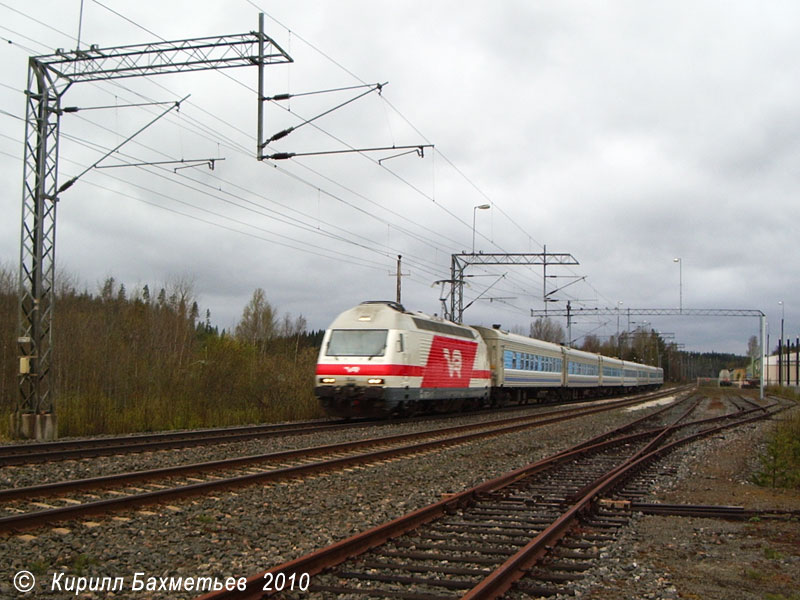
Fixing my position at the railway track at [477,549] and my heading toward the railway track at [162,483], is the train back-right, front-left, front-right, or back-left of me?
front-right

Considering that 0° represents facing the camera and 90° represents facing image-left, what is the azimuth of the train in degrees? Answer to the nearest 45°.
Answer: approximately 45°

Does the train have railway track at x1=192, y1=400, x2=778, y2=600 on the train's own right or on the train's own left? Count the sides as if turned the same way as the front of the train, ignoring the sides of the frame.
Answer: on the train's own left
